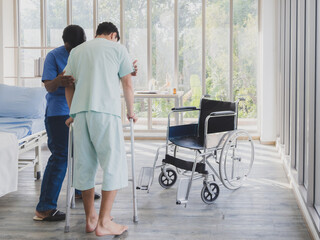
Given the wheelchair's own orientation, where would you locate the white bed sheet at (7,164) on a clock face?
The white bed sheet is roughly at 1 o'clock from the wheelchair.

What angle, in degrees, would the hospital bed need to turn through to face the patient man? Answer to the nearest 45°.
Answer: approximately 45° to its left

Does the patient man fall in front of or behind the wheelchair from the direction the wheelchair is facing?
in front

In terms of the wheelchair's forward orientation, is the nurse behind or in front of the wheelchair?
in front

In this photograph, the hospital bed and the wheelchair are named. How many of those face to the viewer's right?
0

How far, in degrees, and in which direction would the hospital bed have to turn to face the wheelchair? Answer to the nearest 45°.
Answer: approximately 90° to its left

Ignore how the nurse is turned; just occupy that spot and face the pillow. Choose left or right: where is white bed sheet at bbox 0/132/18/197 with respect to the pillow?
left

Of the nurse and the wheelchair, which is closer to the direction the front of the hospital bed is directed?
the nurse

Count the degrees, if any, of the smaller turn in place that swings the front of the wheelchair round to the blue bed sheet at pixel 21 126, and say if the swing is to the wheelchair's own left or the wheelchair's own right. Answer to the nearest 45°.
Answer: approximately 45° to the wheelchair's own right

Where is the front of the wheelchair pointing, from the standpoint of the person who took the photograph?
facing the viewer and to the left of the viewer
